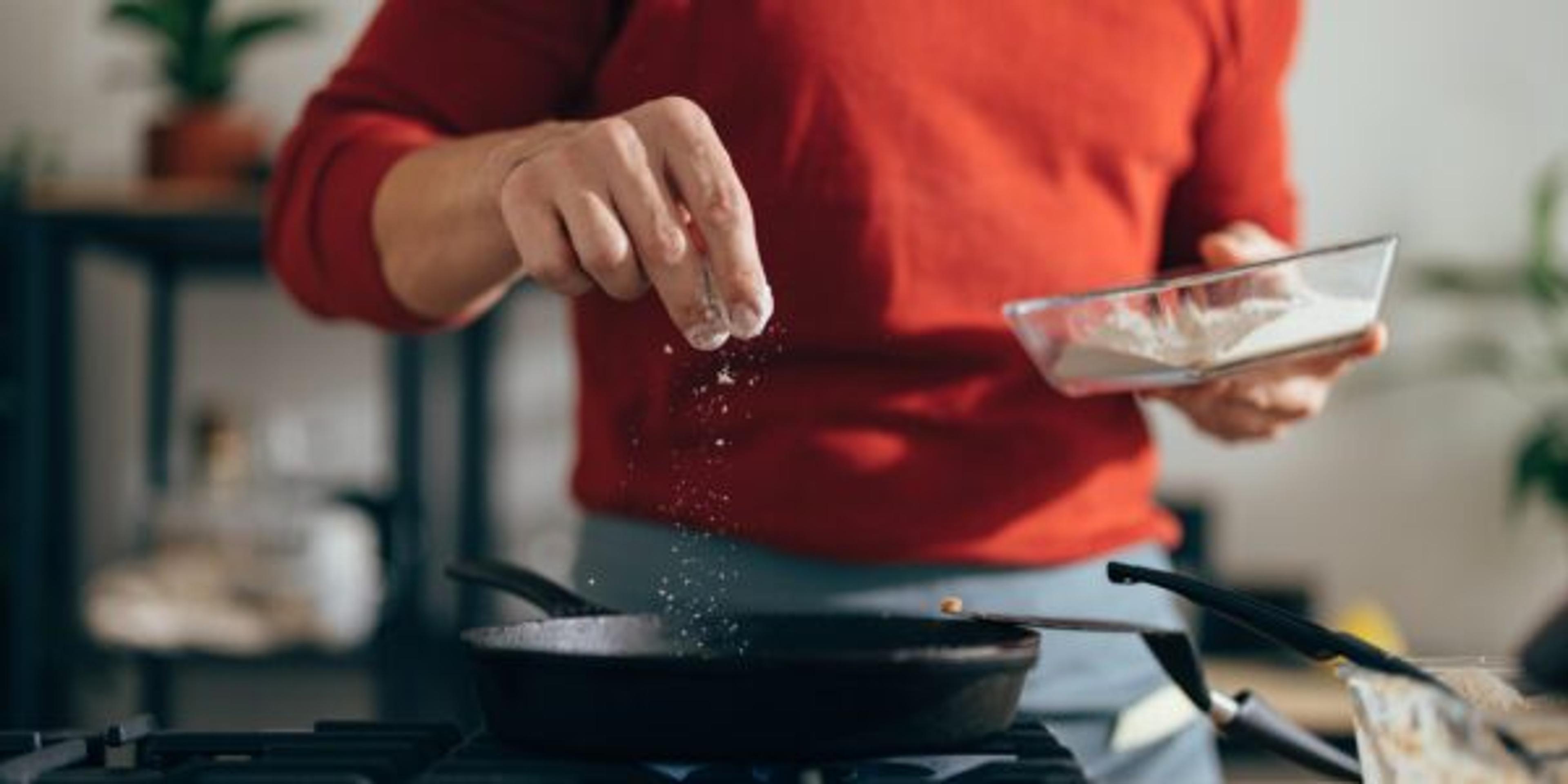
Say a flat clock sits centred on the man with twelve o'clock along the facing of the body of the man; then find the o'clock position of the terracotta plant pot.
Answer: The terracotta plant pot is roughly at 5 o'clock from the man.

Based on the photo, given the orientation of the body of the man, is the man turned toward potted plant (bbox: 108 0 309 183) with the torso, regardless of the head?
no

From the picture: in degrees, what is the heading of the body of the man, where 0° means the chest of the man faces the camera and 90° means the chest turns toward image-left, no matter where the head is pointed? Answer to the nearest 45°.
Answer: approximately 0°

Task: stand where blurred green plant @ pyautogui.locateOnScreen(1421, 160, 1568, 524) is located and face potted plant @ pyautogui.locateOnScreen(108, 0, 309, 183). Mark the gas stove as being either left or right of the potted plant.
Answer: left

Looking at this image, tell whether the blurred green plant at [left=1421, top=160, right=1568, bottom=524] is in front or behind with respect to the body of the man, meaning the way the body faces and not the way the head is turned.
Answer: behind

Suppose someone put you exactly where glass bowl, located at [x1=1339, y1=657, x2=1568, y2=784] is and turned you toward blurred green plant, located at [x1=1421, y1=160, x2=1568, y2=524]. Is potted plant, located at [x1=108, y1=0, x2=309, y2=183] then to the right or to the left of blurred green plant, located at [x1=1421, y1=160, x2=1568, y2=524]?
left
